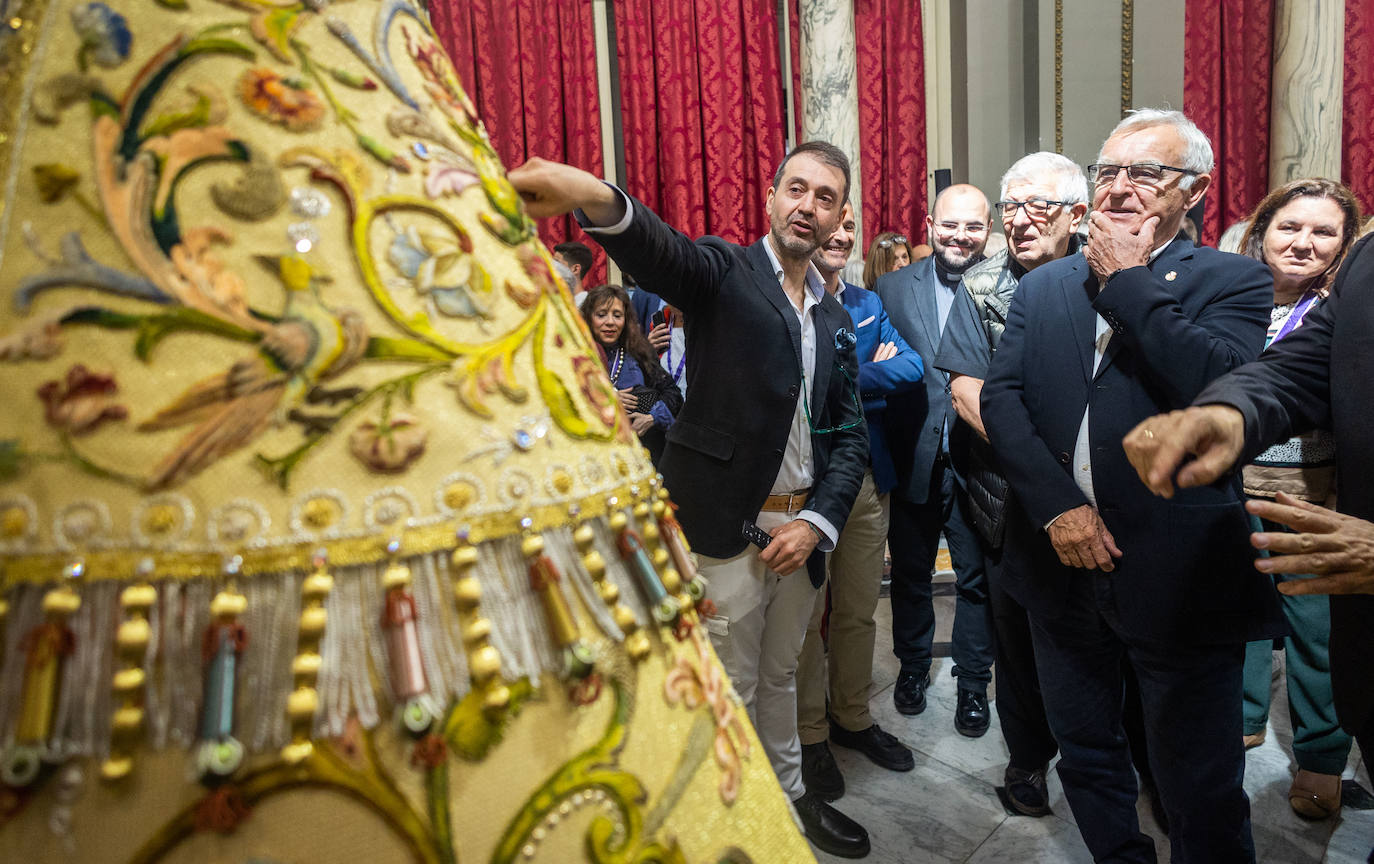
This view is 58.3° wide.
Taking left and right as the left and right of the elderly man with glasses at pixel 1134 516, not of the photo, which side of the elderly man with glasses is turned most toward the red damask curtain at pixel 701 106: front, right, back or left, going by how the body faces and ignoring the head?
right

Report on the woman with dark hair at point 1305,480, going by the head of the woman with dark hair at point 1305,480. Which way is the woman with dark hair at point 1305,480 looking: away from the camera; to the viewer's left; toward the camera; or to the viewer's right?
toward the camera

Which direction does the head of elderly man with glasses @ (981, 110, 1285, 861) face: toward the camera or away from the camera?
toward the camera

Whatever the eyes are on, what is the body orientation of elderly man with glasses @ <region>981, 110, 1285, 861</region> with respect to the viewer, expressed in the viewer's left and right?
facing the viewer and to the left of the viewer

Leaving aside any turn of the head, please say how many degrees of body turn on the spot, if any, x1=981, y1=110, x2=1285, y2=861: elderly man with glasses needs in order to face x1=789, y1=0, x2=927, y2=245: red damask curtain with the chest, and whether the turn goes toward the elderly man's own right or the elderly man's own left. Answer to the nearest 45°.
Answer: approximately 135° to the elderly man's own right

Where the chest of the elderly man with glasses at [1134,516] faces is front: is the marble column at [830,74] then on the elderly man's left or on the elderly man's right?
on the elderly man's right

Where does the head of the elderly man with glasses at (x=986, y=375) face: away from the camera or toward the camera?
toward the camera

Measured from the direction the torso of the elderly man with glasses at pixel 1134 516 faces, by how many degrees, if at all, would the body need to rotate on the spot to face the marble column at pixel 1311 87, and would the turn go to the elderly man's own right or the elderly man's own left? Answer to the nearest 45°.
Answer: approximately 135° to the elderly man's own right

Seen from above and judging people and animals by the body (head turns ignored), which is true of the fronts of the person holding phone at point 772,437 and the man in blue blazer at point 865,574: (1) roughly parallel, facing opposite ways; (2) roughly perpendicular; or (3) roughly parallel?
roughly parallel

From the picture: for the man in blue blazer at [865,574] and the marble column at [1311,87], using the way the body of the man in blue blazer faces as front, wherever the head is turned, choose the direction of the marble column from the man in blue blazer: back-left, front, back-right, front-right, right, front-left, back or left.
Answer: left
